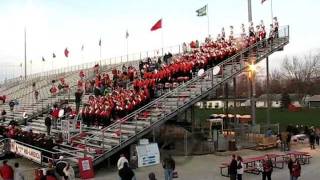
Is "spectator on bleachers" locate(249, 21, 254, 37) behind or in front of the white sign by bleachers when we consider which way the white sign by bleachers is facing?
behind

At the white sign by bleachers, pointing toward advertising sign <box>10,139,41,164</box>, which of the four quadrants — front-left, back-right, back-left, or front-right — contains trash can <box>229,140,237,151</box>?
back-right

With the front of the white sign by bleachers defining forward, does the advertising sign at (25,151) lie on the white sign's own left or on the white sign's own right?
on the white sign's own right

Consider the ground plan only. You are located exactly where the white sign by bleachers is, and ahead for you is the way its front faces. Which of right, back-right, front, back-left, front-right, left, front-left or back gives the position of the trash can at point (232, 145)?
back-left

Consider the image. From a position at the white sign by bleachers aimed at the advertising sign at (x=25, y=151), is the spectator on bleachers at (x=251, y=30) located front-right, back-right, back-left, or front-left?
back-right

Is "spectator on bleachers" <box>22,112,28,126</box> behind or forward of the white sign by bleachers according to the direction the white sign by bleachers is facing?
behind

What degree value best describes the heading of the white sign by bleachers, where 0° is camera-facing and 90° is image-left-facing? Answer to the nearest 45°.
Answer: approximately 0°

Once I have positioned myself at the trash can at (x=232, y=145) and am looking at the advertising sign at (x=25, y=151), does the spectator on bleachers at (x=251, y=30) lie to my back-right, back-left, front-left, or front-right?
back-right

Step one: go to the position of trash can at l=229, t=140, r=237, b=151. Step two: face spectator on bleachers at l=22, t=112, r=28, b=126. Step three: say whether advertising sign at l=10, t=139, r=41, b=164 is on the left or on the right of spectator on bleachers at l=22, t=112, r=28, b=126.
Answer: left
